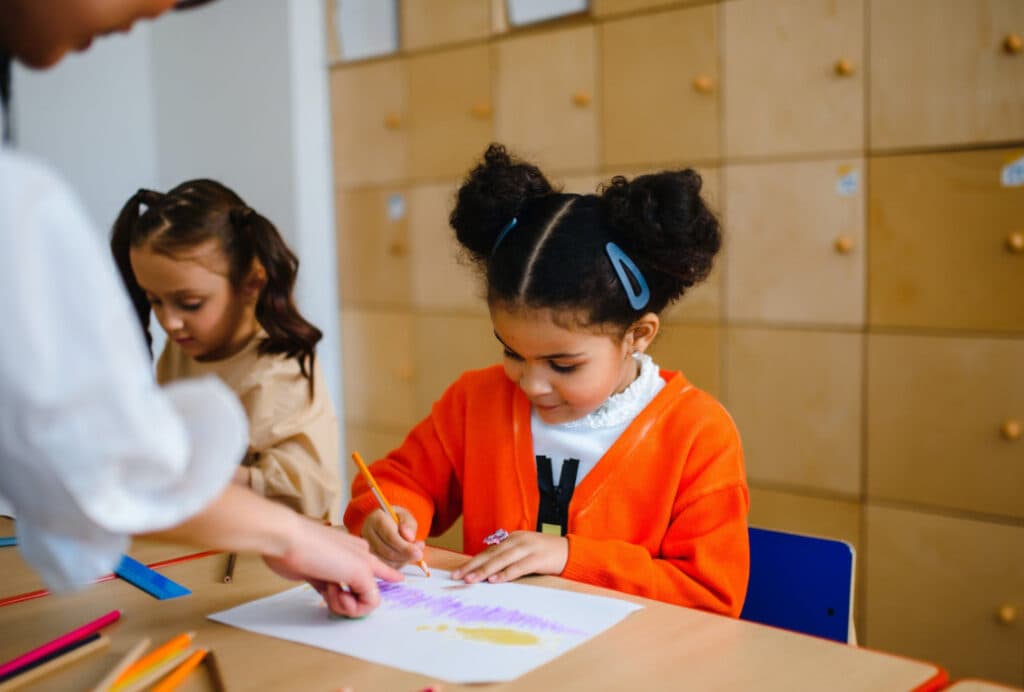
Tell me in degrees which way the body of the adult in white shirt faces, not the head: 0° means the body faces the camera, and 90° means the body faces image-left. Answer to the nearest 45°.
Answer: approximately 270°

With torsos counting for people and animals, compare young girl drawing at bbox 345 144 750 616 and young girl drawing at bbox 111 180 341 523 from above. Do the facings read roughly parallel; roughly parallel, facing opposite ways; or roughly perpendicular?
roughly parallel

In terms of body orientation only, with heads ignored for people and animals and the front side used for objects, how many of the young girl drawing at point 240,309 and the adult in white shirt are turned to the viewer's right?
1

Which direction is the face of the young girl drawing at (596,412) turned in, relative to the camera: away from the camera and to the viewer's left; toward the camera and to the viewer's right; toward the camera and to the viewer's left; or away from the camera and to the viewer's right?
toward the camera and to the viewer's left

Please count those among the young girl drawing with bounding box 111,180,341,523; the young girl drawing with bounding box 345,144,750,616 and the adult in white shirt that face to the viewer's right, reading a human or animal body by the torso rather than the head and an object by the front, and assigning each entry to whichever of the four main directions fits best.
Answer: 1

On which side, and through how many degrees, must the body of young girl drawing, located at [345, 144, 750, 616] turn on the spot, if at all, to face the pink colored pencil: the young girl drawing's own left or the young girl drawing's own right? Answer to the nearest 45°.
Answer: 0° — they already face it

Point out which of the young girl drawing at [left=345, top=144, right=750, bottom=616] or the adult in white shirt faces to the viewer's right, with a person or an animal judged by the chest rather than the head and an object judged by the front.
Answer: the adult in white shirt

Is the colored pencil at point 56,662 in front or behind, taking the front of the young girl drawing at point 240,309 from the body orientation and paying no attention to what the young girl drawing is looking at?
in front
